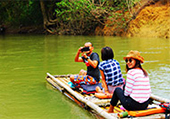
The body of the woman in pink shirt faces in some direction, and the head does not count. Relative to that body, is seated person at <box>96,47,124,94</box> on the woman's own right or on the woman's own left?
on the woman's own right

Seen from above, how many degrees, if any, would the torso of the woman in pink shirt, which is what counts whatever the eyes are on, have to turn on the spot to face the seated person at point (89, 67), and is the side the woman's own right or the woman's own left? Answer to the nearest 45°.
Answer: approximately 45° to the woman's own right

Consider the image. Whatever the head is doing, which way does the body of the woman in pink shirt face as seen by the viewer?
to the viewer's left
